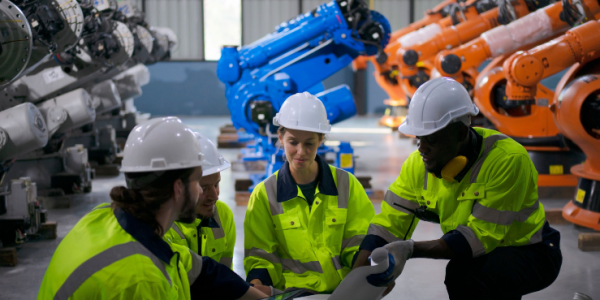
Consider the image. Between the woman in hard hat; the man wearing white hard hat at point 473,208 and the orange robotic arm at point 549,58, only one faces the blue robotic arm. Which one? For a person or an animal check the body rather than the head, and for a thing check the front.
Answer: the orange robotic arm

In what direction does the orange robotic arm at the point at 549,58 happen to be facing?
to the viewer's left

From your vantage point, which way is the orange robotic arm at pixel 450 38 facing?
to the viewer's left

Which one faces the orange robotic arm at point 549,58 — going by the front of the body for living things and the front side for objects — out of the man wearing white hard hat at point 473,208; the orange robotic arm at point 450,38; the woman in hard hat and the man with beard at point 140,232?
the man with beard

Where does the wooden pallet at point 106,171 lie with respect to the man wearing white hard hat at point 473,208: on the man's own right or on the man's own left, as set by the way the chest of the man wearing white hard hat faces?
on the man's own right

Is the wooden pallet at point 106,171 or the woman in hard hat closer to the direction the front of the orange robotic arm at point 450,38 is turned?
the wooden pallet

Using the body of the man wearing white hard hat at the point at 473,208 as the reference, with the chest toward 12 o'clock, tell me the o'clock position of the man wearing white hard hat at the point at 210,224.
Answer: the man wearing white hard hat at the point at 210,224 is roughly at 1 o'clock from the man wearing white hard hat at the point at 473,208.

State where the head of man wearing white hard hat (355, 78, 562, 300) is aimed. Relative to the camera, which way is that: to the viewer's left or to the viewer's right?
to the viewer's left

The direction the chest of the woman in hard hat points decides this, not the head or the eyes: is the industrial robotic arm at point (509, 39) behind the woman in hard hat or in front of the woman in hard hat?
behind

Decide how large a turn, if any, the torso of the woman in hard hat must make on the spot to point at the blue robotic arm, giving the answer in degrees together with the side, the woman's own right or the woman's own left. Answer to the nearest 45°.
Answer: approximately 180°
